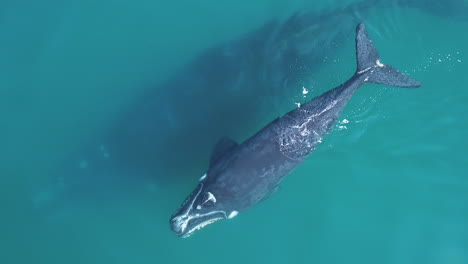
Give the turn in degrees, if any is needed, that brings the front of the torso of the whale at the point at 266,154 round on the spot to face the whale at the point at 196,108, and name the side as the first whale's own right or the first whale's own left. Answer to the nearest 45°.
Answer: approximately 90° to the first whale's own right

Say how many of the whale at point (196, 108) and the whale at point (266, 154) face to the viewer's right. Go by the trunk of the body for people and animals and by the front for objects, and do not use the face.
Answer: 0

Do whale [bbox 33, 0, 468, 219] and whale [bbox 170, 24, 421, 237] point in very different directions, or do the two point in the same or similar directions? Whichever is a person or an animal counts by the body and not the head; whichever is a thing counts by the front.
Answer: same or similar directions

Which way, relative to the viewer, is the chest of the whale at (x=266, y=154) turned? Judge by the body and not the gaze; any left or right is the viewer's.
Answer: facing the viewer and to the left of the viewer

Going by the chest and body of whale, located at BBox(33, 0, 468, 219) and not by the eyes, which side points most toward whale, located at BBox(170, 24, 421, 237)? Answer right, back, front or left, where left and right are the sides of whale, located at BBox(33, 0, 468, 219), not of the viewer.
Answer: left
